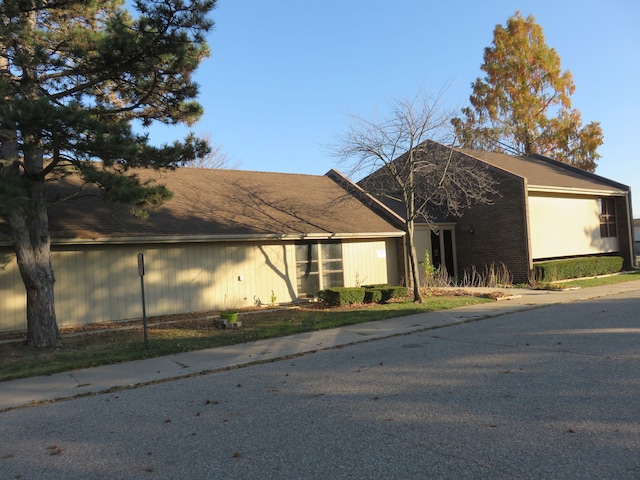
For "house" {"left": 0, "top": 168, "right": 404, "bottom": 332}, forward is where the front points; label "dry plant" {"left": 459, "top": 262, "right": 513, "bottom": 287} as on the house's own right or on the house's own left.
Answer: on the house's own left

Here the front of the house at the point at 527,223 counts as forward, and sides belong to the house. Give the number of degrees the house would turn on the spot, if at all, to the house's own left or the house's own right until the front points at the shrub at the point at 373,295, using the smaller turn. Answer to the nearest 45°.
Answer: approximately 90° to the house's own right

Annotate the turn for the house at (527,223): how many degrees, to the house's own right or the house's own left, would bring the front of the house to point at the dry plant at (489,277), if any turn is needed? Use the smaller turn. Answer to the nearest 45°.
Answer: approximately 90° to the house's own right

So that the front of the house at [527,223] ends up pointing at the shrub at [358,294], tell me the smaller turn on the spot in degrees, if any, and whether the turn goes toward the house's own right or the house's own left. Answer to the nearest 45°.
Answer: approximately 90° to the house's own right

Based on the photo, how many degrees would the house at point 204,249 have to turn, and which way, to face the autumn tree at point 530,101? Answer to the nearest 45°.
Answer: approximately 90° to its left

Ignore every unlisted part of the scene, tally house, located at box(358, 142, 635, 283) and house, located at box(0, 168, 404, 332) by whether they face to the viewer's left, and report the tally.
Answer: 0

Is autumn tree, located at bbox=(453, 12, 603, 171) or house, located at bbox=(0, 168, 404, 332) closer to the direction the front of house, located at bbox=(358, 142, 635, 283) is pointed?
the house

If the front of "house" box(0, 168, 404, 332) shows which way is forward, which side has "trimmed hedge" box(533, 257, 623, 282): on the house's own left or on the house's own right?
on the house's own left

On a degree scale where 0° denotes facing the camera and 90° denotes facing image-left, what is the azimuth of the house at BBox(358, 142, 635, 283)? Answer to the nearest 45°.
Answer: approximately 315°
